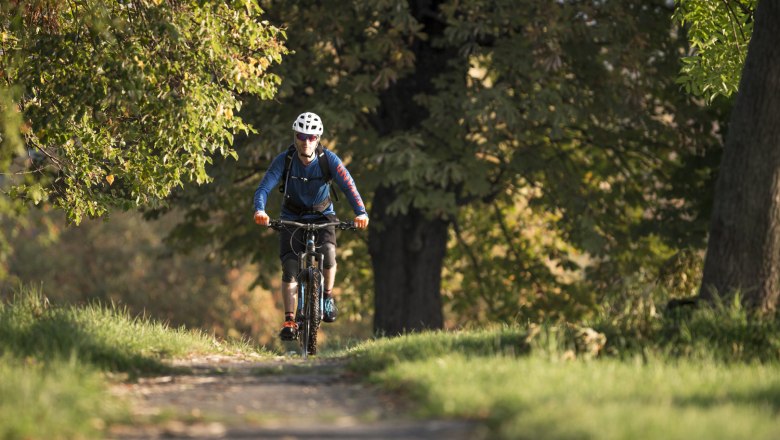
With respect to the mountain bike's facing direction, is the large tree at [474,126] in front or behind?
behind

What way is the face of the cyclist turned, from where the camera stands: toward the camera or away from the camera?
toward the camera

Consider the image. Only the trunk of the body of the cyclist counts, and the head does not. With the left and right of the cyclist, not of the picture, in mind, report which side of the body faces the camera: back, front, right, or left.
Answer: front

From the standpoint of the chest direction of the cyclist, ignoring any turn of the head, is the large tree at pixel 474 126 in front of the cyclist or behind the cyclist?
behind

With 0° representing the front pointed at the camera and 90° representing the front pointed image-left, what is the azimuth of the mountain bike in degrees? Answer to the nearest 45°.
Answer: approximately 0°
